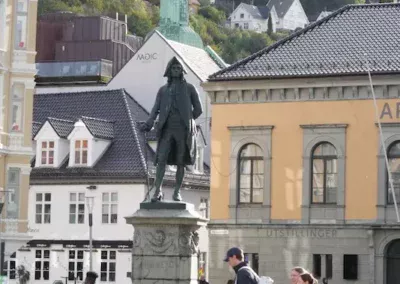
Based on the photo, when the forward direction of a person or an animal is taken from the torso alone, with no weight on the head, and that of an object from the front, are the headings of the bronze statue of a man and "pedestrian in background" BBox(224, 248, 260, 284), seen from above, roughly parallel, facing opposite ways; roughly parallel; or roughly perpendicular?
roughly perpendicular

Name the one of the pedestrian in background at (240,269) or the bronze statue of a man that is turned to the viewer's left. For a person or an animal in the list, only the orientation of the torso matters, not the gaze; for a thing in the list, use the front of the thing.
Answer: the pedestrian in background

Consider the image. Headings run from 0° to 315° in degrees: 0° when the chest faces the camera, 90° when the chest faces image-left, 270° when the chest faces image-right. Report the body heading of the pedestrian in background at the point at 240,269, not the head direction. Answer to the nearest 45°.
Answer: approximately 90°

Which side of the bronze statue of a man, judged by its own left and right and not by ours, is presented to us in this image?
front

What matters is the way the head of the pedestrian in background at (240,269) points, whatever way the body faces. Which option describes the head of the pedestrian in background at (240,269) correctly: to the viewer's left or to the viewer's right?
to the viewer's left

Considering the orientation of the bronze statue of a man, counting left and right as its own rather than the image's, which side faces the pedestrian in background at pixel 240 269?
front
